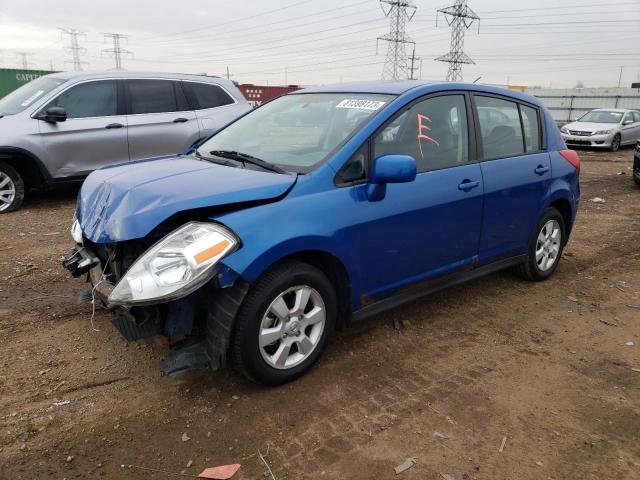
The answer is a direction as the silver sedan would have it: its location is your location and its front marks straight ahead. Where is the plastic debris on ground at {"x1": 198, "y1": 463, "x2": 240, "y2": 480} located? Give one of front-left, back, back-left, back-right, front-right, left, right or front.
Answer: front-left

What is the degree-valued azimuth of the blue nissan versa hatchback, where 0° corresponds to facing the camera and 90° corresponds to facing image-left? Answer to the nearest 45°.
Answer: approximately 45°

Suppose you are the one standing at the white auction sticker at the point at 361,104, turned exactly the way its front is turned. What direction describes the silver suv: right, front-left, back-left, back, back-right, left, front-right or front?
right

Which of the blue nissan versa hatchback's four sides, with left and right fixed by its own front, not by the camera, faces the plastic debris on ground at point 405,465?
left

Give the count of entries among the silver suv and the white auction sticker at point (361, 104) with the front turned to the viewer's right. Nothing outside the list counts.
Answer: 0

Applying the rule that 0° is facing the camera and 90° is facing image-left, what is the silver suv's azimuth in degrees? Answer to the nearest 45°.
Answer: approximately 45°

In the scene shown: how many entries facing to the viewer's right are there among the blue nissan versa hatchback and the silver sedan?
0

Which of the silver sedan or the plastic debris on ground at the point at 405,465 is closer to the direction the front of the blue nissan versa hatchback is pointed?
the plastic debris on ground

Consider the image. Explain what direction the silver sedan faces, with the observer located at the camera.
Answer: facing the viewer and to the left of the viewer

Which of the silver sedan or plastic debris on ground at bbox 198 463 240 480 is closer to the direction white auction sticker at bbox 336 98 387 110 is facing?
the plastic debris on ground

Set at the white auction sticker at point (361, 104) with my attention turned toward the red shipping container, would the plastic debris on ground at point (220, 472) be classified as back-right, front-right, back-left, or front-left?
back-left

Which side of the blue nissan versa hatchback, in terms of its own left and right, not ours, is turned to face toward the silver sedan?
back

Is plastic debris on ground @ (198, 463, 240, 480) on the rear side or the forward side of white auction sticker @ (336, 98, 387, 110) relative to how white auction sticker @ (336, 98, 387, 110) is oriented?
on the forward side

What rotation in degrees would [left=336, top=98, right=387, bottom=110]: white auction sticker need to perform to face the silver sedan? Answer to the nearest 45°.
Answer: approximately 180°

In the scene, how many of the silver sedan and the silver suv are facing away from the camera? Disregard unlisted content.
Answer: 0
